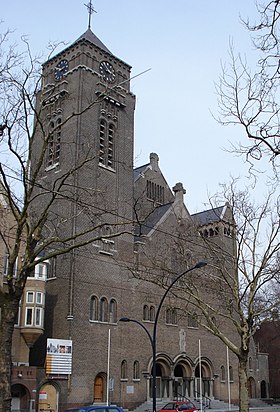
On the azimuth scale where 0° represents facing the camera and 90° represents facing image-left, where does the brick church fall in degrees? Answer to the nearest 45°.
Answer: approximately 315°

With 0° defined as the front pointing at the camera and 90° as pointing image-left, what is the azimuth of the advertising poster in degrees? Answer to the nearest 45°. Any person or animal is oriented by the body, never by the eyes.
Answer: approximately 0°
